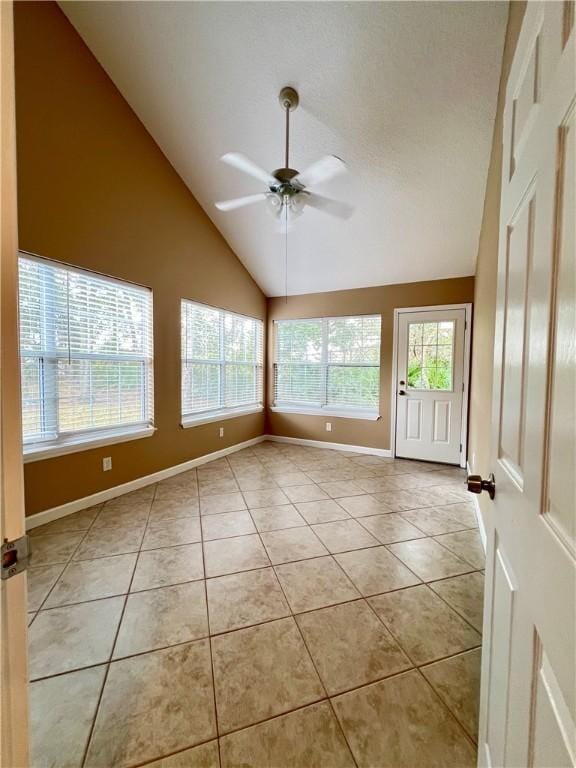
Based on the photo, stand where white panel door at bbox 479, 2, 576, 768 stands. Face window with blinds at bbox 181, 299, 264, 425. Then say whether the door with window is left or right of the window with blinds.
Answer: right

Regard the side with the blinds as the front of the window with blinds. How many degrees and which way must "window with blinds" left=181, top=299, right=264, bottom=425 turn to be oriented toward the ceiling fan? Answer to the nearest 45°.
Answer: approximately 45° to its right

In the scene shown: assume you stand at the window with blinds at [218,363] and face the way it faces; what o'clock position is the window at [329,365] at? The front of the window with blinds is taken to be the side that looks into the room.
The window is roughly at 10 o'clock from the window with blinds.

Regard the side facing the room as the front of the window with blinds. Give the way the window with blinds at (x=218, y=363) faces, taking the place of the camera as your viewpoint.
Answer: facing the viewer and to the right of the viewer

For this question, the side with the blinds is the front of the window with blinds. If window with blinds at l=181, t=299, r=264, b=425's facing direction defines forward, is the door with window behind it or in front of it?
in front

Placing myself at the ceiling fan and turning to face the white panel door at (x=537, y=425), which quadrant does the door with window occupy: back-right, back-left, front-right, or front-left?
back-left

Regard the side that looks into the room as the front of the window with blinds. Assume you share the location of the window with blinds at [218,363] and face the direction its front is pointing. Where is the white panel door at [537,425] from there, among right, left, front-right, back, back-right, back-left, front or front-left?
front-right
